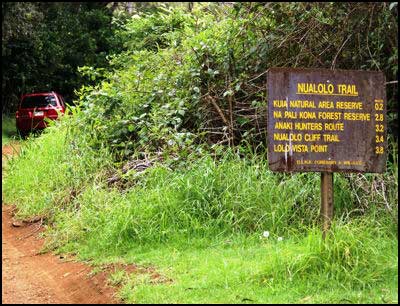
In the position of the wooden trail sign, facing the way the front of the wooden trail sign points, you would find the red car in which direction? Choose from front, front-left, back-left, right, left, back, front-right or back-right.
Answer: back-right

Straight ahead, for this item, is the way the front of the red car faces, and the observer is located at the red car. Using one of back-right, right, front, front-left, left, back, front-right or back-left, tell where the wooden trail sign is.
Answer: back-right

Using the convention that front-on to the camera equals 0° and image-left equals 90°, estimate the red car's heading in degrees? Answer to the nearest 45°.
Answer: approximately 225°

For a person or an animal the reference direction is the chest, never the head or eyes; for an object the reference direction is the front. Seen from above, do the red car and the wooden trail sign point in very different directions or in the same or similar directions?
very different directions

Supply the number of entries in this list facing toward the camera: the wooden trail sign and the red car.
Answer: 1

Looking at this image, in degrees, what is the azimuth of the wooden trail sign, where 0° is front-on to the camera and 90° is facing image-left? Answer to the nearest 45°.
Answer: approximately 0°
